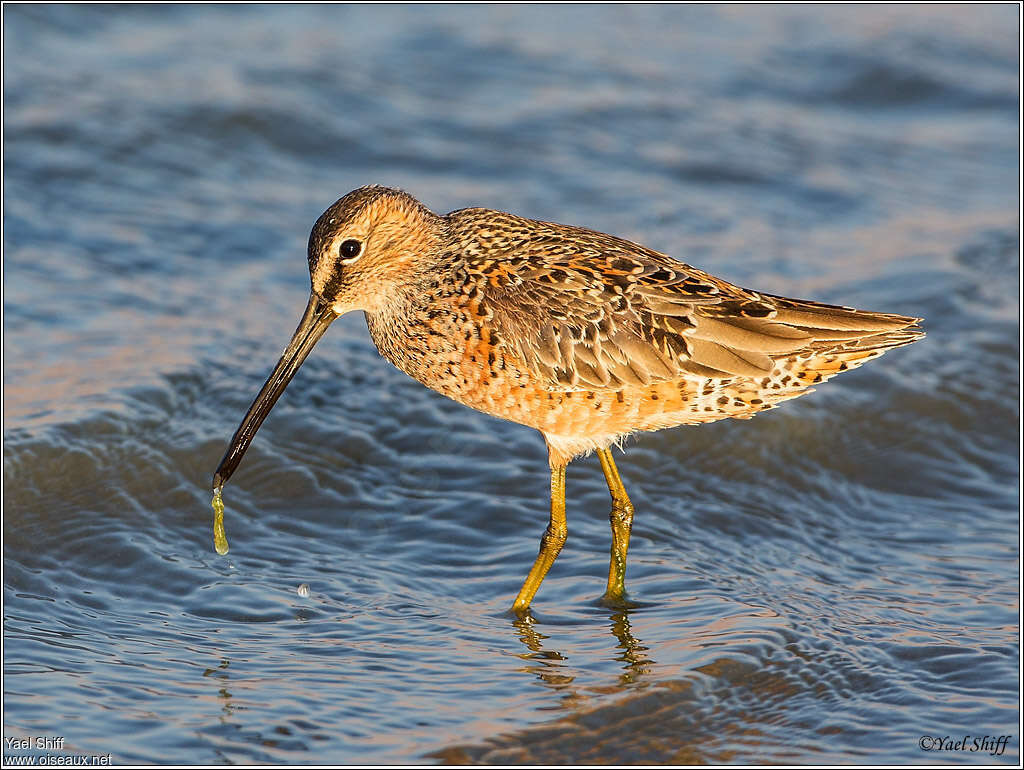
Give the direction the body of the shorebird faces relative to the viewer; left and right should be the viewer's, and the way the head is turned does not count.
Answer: facing to the left of the viewer
